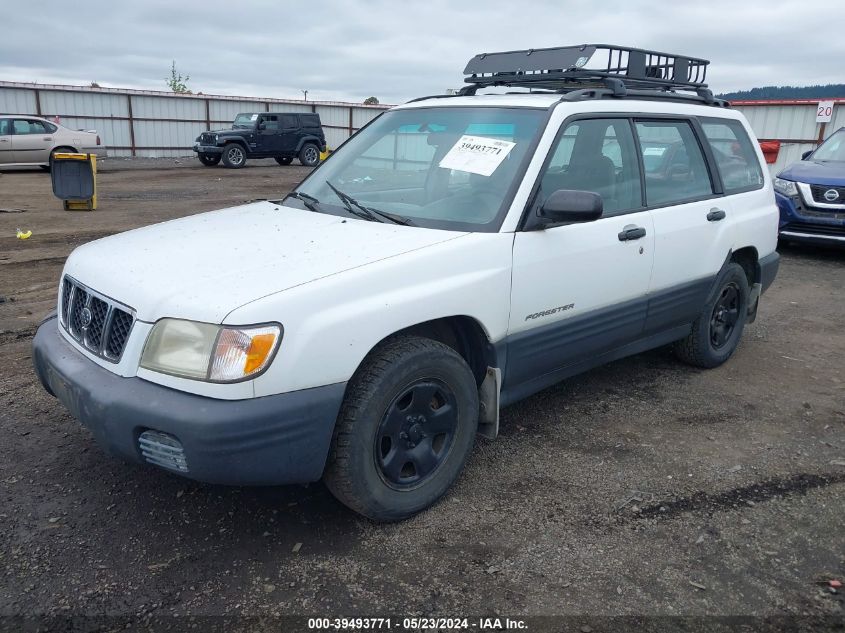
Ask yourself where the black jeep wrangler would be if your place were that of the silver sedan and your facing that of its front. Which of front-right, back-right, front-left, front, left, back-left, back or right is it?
back

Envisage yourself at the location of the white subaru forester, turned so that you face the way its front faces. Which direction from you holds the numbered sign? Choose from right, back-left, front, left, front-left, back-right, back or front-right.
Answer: back

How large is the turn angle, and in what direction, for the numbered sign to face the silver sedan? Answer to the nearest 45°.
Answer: approximately 90° to its right

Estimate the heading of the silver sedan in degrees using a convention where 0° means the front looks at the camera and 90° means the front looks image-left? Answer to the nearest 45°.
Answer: approximately 90°

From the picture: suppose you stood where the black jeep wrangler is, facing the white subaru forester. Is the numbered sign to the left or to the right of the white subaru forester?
left

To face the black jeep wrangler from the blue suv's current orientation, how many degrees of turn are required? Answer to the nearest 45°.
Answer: approximately 90° to its right

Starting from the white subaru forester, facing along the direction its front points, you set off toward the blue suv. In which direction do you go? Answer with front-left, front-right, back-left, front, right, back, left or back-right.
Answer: back

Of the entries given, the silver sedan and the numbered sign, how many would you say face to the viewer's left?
1

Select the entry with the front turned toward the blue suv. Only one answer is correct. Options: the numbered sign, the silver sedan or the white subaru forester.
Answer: the numbered sign

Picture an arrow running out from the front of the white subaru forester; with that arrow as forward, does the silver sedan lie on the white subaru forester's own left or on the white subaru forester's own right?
on the white subaru forester's own right
